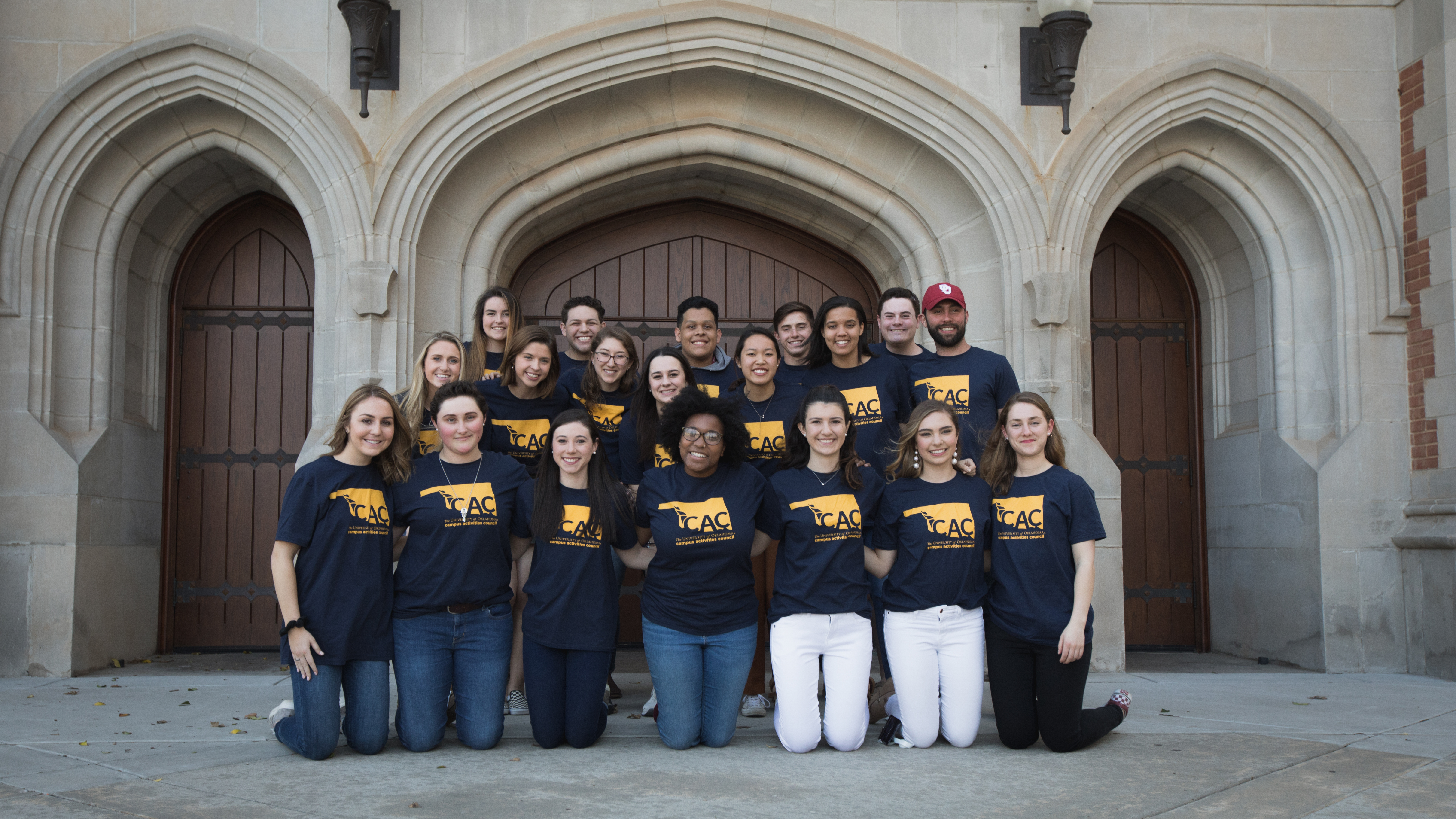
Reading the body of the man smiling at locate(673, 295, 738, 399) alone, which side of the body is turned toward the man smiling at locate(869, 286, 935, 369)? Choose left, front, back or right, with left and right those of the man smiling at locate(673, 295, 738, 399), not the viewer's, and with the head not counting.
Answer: left

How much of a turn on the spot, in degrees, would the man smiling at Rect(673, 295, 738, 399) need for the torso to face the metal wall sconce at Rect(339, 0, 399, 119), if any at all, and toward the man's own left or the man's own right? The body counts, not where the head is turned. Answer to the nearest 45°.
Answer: approximately 135° to the man's own right

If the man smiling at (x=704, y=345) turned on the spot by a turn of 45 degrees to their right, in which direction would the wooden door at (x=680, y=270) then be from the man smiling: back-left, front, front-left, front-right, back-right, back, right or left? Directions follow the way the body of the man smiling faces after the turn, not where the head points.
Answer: back-right

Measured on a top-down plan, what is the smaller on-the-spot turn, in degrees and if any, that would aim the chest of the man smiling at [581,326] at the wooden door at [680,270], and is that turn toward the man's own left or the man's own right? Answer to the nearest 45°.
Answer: approximately 180°

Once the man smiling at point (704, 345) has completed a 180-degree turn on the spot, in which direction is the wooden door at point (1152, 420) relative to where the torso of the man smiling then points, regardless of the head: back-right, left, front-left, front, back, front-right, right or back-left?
front-right

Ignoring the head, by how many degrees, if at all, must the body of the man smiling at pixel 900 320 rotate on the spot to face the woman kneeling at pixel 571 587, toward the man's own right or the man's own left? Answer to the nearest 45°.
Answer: approximately 45° to the man's own right

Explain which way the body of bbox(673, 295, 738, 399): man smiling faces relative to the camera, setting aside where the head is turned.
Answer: toward the camera

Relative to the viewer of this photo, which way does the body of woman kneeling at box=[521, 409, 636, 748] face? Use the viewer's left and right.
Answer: facing the viewer

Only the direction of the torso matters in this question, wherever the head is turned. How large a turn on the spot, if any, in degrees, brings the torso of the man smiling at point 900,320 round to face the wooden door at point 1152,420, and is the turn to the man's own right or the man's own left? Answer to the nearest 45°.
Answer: approximately 135° to the man's own left

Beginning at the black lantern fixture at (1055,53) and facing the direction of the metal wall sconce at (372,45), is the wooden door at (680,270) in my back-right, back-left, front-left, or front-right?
front-right
